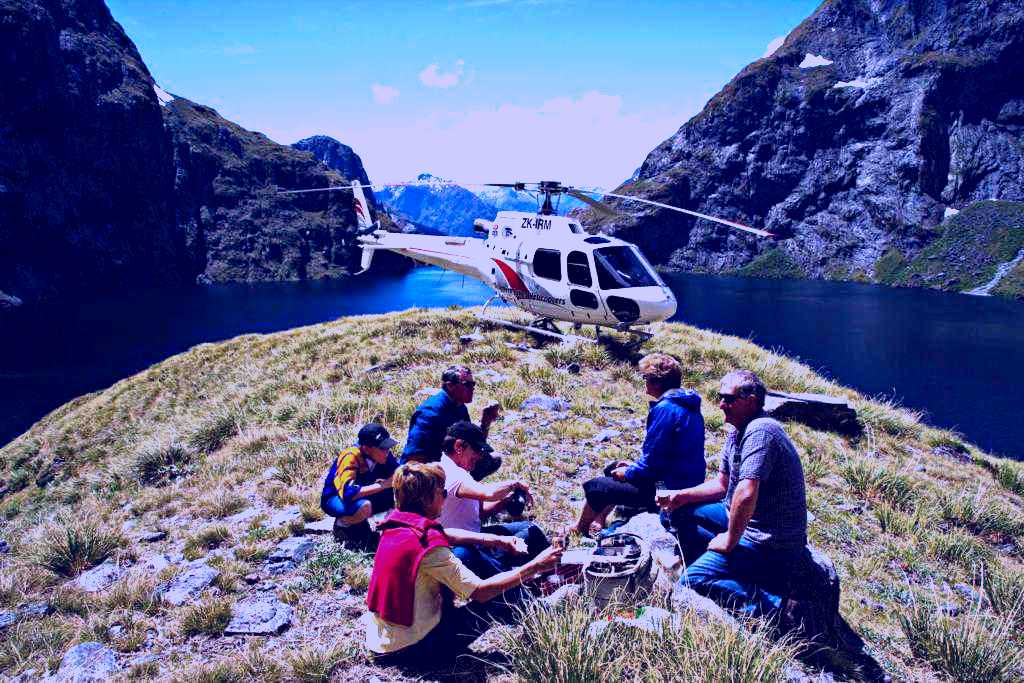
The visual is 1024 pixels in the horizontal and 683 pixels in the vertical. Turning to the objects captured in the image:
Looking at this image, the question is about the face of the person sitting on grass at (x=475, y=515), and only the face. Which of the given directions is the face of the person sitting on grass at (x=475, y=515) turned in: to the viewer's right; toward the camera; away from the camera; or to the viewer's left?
to the viewer's right

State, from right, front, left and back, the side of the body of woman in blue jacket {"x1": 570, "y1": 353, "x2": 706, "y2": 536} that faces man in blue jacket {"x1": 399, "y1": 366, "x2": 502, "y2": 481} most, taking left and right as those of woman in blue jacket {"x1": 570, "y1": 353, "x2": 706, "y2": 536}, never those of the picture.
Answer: front

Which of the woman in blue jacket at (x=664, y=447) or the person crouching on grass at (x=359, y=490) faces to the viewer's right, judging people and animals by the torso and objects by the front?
the person crouching on grass

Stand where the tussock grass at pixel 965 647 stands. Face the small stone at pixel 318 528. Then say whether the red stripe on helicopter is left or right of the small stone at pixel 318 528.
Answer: right

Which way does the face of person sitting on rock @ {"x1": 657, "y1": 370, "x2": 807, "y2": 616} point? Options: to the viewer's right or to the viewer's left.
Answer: to the viewer's left

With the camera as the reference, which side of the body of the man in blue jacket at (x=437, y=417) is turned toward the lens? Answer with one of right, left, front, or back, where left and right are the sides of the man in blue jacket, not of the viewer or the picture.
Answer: right

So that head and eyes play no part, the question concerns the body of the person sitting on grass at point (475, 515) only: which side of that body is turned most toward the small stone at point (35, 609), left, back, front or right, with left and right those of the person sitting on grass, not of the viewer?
back

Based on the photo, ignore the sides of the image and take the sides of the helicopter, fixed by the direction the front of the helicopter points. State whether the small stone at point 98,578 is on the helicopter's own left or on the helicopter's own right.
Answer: on the helicopter's own right

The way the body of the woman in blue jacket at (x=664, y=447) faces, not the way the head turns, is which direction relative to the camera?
to the viewer's left

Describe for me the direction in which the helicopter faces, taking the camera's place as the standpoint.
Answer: facing the viewer and to the right of the viewer

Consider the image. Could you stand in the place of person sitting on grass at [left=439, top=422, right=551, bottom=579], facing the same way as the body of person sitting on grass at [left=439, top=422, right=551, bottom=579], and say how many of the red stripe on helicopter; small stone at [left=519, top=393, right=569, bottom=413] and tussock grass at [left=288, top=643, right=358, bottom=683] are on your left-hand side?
2

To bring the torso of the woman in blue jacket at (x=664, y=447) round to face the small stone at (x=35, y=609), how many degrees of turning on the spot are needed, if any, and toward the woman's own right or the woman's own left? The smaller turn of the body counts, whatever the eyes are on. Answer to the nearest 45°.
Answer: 0° — they already face it

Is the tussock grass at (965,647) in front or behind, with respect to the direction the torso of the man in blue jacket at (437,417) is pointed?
in front

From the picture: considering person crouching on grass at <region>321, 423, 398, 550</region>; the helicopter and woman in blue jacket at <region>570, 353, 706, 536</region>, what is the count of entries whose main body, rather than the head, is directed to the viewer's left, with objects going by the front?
1

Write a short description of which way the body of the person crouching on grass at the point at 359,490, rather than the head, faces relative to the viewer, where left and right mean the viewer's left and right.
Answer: facing to the right of the viewer

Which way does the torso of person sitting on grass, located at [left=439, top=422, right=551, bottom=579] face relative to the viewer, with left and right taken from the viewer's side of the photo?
facing to the right of the viewer

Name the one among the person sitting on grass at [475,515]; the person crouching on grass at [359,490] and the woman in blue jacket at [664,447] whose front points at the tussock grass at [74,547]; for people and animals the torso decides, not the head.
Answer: the woman in blue jacket
